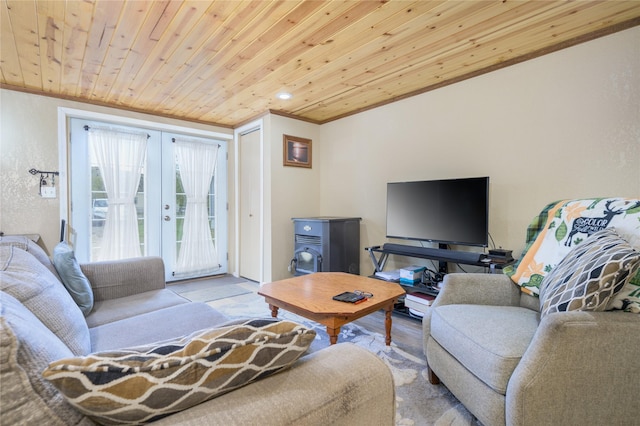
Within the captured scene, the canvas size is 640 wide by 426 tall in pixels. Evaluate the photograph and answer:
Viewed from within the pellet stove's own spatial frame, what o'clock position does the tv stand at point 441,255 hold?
The tv stand is roughly at 9 o'clock from the pellet stove.

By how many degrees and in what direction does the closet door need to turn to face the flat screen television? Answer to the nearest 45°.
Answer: approximately 90° to its left

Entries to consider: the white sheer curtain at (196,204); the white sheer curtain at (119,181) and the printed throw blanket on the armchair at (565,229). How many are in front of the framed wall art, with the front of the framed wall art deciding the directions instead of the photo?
1

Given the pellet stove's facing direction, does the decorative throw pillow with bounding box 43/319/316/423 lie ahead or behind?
ahead

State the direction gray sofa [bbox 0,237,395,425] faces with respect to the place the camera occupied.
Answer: facing to the right of the viewer

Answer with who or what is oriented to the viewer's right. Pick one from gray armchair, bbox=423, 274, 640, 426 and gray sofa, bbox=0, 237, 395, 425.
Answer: gray sofa, bbox=0, 237, 395, 425

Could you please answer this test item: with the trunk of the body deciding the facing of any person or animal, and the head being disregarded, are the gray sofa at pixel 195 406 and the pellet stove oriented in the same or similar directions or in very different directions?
very different directions

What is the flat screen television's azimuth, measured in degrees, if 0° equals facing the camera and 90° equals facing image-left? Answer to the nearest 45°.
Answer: approximately 45°

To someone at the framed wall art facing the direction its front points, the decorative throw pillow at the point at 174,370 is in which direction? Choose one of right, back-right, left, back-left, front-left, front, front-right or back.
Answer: front-right

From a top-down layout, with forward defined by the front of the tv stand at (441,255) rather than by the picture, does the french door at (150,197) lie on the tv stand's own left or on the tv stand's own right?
on the tv stand's own right

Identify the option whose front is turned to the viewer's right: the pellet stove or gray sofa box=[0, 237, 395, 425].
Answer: the gray sofa
